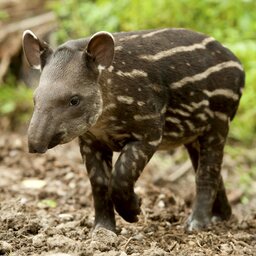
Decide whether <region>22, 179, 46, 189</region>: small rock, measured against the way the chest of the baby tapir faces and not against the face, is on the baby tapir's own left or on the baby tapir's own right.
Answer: on the baby tapir's own right

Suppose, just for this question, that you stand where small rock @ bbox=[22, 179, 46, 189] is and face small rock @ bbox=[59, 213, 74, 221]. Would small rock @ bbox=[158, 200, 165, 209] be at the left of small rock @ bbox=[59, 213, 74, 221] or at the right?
left

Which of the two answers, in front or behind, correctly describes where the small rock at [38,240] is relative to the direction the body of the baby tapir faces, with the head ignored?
in front

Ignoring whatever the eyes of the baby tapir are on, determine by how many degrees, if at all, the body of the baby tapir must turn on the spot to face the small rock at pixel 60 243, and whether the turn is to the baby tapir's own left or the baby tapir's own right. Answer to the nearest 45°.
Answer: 0° — it already faces it

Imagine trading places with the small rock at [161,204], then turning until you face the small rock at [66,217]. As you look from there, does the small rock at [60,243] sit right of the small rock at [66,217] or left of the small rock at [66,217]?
left

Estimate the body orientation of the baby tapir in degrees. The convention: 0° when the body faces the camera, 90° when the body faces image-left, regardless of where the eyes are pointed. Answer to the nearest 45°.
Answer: approximately 45°

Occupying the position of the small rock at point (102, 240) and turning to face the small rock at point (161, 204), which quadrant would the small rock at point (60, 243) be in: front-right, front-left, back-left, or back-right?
back-left
